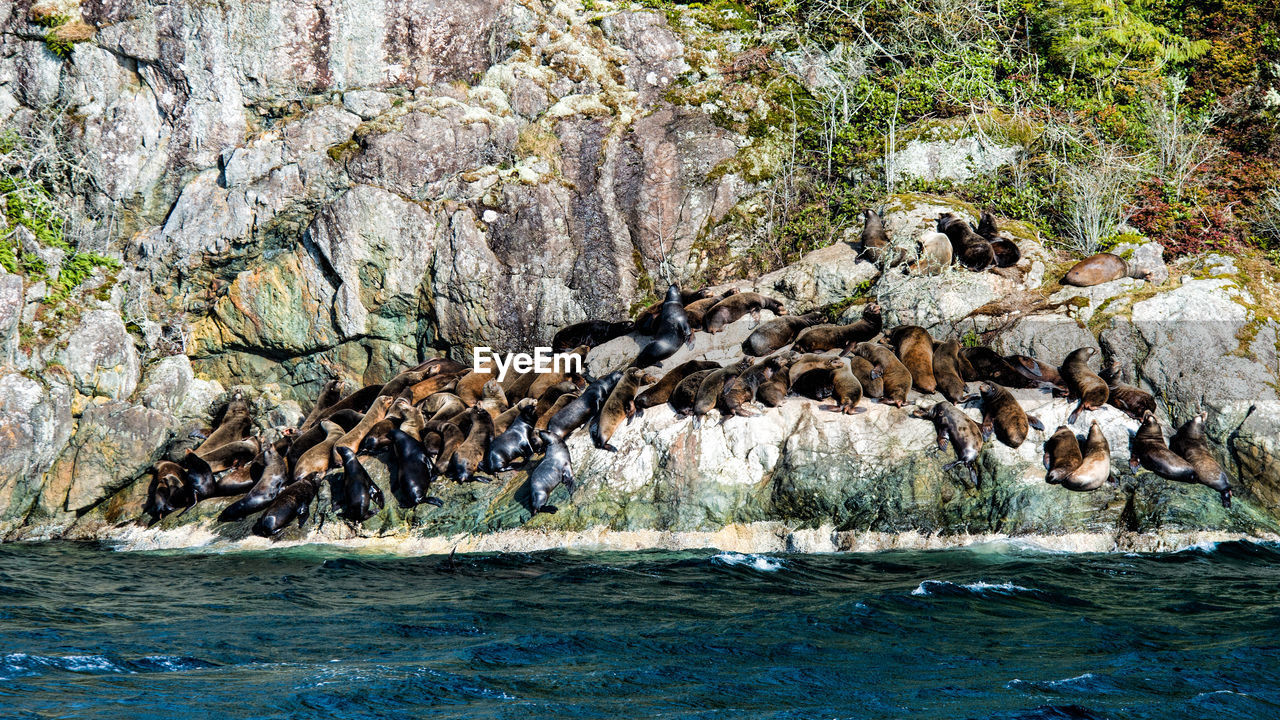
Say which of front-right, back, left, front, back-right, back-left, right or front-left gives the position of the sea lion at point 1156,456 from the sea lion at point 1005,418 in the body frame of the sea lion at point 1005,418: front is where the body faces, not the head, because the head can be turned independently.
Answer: back-right

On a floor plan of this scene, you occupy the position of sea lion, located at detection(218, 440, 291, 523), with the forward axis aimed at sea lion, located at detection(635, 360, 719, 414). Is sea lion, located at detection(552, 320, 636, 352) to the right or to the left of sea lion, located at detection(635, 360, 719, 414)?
left

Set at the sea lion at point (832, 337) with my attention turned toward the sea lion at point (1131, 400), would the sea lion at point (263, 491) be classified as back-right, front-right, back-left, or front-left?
back-right

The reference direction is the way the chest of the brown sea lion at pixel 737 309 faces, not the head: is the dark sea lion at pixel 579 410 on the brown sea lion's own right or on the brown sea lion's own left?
on the brown sea lion's own right

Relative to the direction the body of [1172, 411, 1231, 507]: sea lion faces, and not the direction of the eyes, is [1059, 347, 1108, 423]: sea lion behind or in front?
in front

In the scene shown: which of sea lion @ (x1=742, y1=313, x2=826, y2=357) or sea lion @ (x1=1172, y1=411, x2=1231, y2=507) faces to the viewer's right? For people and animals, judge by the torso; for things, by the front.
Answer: sea lion @ (x1=742, y1=313, x2=826, y2=357)

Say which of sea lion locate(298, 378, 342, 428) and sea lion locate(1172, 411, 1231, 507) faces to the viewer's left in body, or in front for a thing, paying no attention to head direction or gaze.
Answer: sea lion locate(1172, 411, 1231, 507)

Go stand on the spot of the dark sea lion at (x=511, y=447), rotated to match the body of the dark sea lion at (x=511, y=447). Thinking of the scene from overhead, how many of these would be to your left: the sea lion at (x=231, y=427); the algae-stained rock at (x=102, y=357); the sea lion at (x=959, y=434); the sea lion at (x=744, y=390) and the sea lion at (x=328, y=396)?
3

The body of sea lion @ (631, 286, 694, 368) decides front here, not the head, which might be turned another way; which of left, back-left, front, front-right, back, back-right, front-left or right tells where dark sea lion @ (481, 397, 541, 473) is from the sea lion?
back

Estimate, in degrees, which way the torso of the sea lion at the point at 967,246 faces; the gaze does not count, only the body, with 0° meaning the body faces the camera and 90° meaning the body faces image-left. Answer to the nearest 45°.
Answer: approximately 135°

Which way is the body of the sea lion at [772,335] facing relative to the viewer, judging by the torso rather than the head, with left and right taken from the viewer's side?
facing to the right of the viewer

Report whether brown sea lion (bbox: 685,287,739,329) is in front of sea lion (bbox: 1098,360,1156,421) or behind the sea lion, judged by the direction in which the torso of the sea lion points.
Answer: in front

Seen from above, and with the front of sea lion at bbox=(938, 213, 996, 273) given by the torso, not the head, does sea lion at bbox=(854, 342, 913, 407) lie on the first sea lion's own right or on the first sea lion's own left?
on the first sea lion's own left
